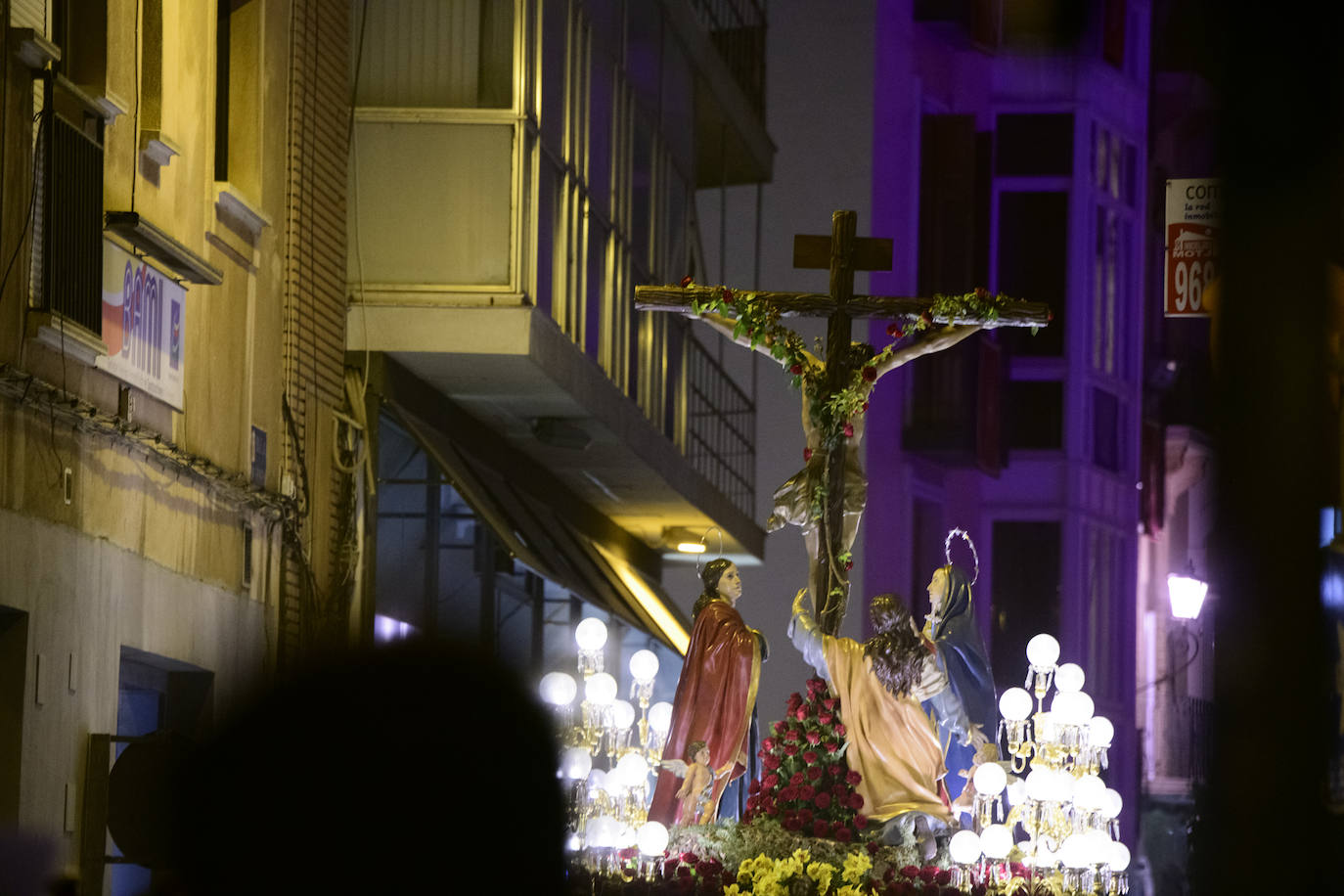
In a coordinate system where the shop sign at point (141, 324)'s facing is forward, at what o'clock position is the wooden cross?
The wooden cross is roughly at 10 o'clock from the shop sign.

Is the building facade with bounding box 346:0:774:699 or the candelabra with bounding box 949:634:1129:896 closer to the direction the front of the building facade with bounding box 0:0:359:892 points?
the candelabra

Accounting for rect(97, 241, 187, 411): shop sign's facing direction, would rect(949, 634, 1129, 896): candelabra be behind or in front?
in front

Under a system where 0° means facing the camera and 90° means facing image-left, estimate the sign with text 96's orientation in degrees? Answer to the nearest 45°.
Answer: approximately 0°

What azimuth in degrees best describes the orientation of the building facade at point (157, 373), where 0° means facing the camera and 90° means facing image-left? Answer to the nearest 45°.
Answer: approximately 315°

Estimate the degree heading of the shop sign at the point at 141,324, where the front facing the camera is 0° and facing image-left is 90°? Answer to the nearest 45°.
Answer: approximately 315°

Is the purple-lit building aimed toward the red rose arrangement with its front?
yes

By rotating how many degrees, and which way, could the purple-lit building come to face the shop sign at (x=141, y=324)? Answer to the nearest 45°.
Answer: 0° — it already faces it

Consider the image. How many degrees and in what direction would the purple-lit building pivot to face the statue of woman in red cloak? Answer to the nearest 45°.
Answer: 0° — it already faces it

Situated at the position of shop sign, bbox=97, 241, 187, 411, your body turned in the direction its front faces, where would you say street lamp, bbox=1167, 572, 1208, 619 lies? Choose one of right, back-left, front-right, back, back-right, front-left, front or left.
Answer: left
